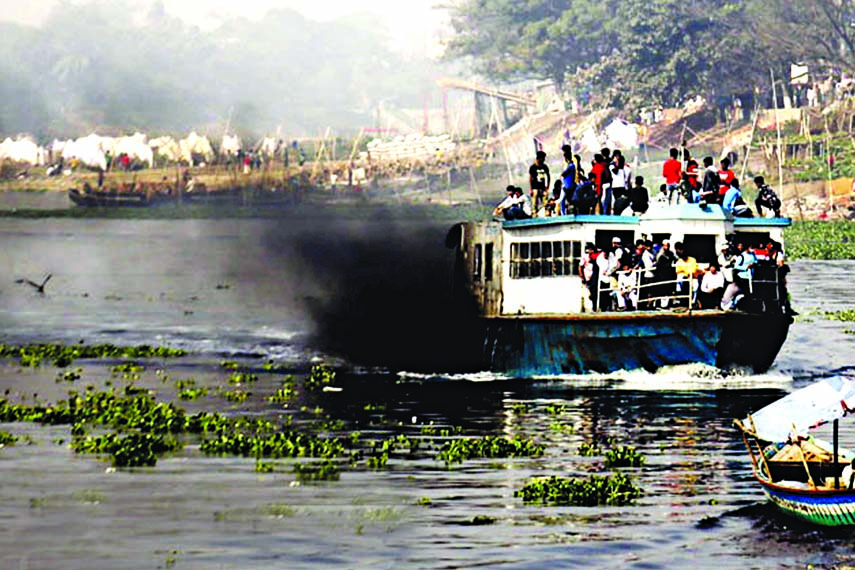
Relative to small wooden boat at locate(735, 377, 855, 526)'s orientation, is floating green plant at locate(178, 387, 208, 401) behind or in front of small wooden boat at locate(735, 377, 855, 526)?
in front

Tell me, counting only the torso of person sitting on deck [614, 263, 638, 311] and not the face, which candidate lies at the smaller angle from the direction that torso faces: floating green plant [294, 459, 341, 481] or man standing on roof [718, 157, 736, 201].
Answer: the floating green plant

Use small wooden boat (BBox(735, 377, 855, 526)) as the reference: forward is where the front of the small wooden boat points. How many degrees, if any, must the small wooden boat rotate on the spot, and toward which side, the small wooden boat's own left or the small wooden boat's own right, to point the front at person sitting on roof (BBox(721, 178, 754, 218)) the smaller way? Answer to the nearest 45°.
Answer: approximately 90° to the small wooden boat's own right

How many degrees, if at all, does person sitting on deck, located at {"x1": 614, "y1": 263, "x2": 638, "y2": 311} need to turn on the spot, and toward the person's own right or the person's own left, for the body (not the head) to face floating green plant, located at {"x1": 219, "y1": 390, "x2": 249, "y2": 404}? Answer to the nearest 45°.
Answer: approximately 90° to the person's own right

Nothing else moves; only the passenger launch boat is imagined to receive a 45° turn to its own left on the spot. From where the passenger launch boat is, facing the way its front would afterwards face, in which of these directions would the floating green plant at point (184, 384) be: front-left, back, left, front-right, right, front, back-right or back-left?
back-left

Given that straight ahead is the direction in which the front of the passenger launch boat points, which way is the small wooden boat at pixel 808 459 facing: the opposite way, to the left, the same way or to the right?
the opposite way

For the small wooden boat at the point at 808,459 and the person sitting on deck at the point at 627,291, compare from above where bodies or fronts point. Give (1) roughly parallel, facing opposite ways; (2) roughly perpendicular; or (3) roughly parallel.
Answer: roughly perpendicular

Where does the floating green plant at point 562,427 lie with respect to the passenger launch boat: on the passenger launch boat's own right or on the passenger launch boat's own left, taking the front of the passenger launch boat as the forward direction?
on the passenger launch boat's own right

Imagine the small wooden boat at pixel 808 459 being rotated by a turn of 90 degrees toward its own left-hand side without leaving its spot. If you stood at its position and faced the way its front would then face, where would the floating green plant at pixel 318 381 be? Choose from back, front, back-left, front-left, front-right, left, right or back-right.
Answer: back-right

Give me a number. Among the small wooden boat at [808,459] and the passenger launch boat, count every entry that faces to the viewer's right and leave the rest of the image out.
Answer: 1

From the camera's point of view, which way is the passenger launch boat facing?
to the viewer's right

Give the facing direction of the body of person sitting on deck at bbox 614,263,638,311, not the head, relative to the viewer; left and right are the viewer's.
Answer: facing the viewer

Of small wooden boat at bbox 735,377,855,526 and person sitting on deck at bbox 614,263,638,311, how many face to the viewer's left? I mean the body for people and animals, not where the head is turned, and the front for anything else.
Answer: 1

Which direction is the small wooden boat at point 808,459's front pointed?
to the viewer's left

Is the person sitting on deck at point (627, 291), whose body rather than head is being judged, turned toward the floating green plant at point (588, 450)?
yes
